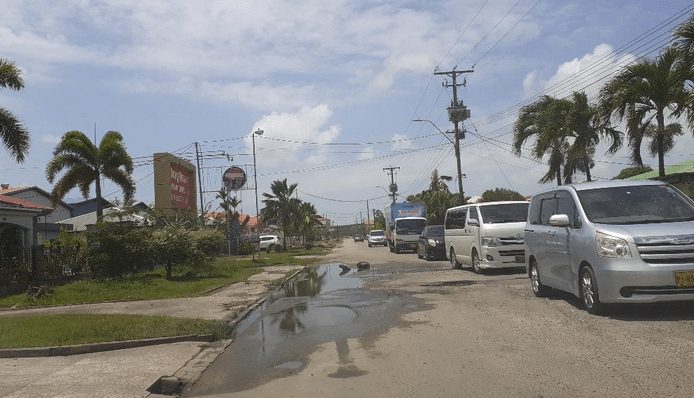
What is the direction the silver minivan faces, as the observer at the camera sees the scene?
facing the viewer and to the right of the viewer

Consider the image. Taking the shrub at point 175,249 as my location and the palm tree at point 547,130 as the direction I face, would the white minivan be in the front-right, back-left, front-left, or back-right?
front-right

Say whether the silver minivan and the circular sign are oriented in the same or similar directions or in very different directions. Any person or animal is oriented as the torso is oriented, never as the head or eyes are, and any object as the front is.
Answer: same or similar directions

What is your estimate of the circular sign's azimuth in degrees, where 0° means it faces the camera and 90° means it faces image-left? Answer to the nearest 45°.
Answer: approximately 0°

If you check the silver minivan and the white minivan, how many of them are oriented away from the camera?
0

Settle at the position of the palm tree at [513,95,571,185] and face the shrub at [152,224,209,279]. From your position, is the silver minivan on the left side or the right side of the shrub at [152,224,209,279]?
left

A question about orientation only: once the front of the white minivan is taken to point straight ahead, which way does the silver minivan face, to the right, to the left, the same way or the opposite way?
the same way

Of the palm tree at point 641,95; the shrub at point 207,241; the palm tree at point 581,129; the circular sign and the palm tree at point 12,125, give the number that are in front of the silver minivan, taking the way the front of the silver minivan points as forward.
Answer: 0

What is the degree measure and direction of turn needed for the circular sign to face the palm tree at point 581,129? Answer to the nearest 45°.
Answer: approximately 45° to its left

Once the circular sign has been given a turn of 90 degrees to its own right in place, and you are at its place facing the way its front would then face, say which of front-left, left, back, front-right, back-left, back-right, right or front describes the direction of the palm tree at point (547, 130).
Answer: back-left

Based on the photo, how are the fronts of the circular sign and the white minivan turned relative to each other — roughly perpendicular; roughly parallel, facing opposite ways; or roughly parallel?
roughly parallel

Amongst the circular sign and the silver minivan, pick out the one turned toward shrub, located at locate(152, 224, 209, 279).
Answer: the circular sign

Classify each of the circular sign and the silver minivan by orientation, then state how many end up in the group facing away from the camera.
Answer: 0

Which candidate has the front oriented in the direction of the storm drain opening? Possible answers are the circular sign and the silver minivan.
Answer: the circular sign

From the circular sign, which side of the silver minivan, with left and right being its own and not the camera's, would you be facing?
back

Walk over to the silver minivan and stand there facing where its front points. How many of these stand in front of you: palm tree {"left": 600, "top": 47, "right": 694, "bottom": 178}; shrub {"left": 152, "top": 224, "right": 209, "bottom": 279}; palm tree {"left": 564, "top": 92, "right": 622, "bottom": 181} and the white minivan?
0

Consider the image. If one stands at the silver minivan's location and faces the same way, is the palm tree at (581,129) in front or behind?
behind
